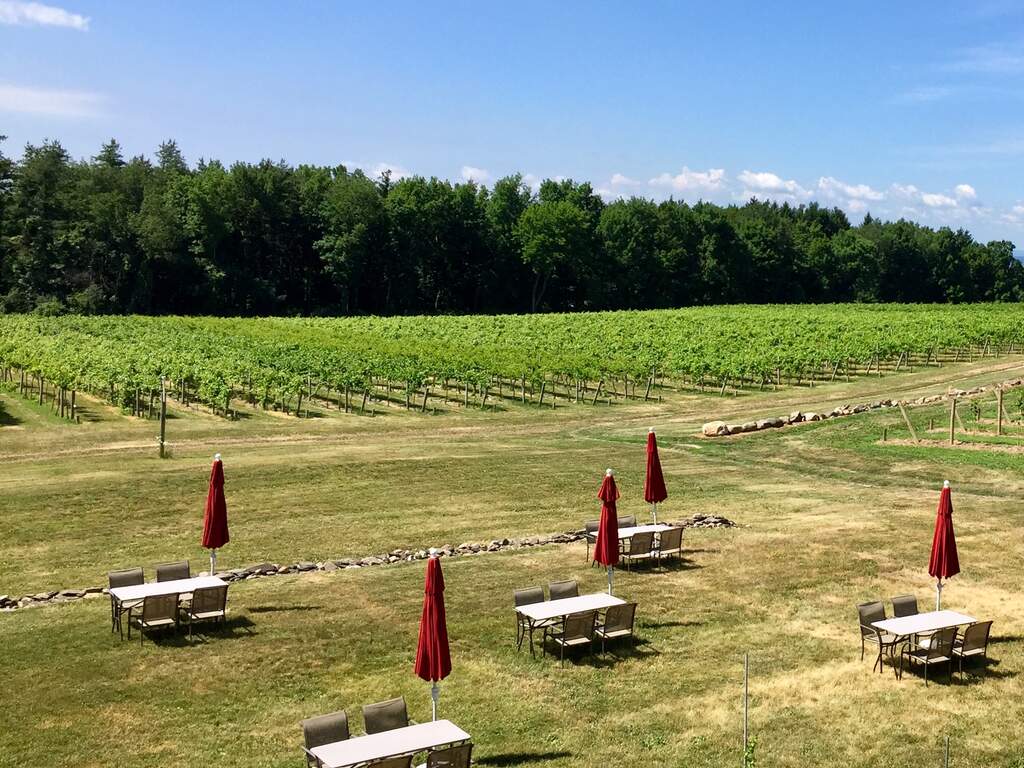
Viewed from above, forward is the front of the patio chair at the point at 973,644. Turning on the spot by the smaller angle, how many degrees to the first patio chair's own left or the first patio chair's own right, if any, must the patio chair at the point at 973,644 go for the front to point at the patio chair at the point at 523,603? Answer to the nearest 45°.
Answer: approximately 45° to the first patio chair's own left

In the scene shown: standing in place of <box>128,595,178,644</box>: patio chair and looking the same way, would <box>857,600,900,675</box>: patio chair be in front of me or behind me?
behind

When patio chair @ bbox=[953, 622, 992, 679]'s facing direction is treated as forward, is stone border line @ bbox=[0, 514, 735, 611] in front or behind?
in front

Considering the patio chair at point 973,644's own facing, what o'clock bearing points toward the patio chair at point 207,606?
the patio chair at point 207,606 is roughly at 10 o'clock from the patio chair at point 973,644.

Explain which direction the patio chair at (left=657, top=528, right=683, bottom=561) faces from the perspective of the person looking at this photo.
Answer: facing away from the viewer and to the left of the viewer

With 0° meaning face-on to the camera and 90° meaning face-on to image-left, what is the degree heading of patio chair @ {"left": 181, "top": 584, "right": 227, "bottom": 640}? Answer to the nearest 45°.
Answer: approximately 135°

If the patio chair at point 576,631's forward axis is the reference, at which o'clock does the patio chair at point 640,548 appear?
the patio chair at point 640,548 is roughly at 2 o'clock from the patio chair at point 576,631.
